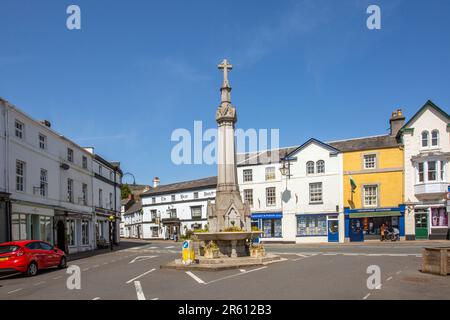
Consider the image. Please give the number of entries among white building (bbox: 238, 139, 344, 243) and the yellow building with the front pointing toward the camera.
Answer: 2

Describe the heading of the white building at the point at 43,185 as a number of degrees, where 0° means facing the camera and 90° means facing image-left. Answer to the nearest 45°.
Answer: approximately 315°

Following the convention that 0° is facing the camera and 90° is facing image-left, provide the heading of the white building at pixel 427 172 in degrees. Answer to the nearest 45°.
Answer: approximately 0°

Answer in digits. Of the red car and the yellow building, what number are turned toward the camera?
1

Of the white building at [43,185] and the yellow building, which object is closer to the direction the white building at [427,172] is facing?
the white building

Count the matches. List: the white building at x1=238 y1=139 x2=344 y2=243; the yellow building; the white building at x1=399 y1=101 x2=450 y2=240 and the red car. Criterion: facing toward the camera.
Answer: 3
